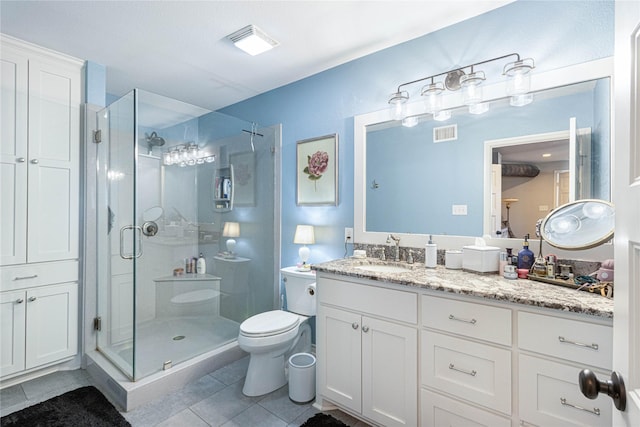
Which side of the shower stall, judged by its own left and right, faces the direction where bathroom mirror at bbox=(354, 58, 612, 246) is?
left

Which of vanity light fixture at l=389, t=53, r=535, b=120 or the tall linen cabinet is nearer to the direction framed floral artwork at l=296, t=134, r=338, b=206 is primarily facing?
the tall linen cabinet

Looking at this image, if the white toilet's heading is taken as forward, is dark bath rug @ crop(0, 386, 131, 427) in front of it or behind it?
in front

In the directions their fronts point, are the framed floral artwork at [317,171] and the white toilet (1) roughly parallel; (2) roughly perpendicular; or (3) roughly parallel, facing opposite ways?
roughly parallel

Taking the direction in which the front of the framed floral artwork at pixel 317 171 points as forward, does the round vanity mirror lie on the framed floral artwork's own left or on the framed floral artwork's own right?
on the framed floral artwork's own left

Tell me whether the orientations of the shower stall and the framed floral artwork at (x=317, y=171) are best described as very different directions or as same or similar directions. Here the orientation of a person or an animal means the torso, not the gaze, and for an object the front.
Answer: same or similar directions

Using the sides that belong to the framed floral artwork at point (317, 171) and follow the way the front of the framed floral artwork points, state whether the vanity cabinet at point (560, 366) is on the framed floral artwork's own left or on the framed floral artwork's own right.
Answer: on the framed floral artwork's own left

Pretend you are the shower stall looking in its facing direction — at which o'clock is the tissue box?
The tissue box is roughly at 9 o'clock from the shower stall.

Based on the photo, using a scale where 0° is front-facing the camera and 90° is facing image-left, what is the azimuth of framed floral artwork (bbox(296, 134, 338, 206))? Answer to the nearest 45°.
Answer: approximately 45°

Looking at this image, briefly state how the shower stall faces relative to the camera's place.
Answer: facing the viewer and to the left of the viewer

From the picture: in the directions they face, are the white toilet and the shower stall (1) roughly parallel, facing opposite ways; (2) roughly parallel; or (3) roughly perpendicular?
roughly parallel

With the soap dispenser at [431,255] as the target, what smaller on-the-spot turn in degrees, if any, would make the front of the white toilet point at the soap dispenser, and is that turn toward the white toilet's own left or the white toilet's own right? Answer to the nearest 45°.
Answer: approximately 135° to the white toilet's own left
